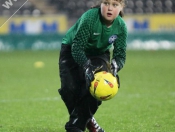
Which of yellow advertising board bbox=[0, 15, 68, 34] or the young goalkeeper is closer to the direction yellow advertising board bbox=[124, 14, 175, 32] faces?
the young goalkeeper

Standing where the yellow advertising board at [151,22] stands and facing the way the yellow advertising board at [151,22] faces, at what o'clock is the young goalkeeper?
The young goalkeeper is roughly at 12 o'clock from the yellow advertising board.

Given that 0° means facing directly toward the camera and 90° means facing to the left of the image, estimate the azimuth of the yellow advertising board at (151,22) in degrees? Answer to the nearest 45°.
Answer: approximately 0°

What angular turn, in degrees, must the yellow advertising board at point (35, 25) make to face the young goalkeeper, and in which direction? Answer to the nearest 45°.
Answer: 0° — it already faces them

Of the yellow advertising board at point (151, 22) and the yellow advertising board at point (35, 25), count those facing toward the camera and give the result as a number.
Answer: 2

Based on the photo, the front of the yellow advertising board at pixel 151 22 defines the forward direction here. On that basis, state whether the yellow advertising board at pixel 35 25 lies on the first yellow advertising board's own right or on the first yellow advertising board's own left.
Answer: on the first yellow advertising board's own right

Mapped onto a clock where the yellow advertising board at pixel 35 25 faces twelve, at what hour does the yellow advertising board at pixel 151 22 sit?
the yellow advertising board at pixel 151 22 is roughly at 9 o'clock from the yellow advertising board at pixel 35 25.

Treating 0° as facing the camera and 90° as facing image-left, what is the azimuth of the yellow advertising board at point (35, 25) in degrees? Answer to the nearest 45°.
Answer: approximately 0°

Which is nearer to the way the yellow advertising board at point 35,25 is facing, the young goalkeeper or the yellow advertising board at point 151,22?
the young goalkeeper

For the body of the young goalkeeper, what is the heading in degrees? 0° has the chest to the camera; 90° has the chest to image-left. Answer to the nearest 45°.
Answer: approximately 315°
